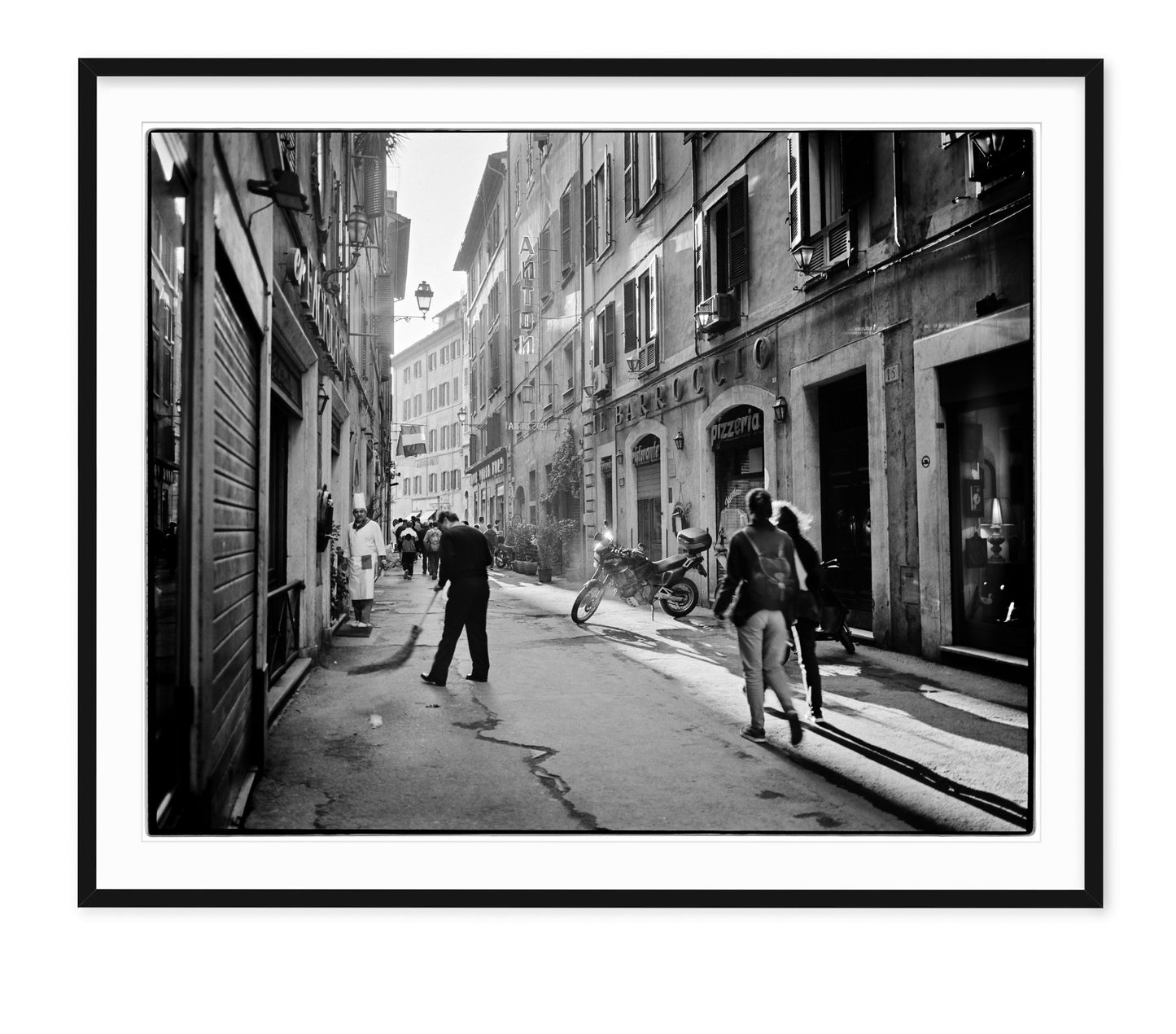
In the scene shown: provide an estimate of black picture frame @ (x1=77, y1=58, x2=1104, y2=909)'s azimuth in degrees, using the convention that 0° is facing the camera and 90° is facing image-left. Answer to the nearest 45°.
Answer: approximately 0°

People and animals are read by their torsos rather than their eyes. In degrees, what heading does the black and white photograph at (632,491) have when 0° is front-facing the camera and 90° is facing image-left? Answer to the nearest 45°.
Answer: approximately 0°
